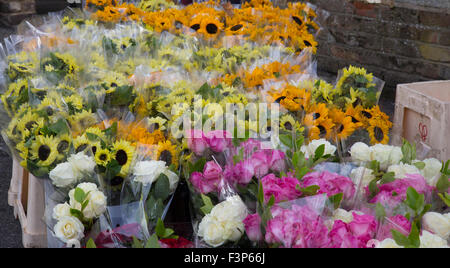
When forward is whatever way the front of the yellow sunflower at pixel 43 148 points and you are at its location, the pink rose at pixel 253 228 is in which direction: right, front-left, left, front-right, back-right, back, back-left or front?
front-left

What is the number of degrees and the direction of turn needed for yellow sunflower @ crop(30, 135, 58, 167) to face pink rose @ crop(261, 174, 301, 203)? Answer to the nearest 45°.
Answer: approximately 45° to its left

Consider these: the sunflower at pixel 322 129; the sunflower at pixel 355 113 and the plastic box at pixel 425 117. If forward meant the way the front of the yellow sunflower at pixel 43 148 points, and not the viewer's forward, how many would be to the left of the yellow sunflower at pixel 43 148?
3

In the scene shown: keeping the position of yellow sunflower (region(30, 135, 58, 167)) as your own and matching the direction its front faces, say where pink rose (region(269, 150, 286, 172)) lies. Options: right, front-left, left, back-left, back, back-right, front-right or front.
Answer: front-left

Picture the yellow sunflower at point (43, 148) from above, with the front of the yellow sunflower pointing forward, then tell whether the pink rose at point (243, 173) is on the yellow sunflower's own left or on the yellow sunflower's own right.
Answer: on the yellow sunflower's own left

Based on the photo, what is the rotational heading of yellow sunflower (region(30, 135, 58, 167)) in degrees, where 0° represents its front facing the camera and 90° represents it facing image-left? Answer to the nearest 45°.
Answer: approximately 0°

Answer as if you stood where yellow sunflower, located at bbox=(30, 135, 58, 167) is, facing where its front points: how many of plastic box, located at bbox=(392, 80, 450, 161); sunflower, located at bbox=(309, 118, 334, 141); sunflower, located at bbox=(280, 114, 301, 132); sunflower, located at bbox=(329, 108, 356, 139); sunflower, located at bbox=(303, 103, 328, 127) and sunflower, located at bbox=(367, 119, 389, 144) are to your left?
6

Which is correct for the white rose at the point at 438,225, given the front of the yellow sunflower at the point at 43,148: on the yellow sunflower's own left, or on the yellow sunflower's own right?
on the yellow sunflower's own left

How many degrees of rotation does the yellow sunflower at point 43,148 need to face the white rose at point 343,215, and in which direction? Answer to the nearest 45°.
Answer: approximately 45° to its left

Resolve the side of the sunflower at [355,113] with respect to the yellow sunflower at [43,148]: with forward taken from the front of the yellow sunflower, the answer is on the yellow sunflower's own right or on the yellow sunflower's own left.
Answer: on the yellow sunflower's own left

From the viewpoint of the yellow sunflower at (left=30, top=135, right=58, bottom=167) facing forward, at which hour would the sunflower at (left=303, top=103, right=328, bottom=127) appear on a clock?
The sunflower is roughly at 9 o'clock from the yellow sunflower.

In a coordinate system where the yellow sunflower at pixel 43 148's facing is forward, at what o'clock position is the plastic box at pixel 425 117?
The plastic box is roughly at 9 o'clock from the yellow sunflower.
